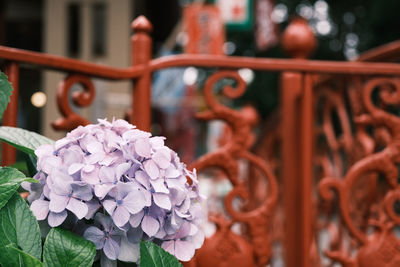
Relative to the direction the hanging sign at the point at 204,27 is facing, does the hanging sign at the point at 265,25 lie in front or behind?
behind

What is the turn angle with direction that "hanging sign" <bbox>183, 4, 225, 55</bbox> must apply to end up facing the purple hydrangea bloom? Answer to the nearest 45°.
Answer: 0° — it already faces it

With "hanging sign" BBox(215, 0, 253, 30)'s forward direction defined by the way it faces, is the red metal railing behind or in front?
in front

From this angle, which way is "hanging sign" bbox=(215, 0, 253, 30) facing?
toward the camera

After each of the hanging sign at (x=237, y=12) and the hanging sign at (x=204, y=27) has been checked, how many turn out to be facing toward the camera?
2

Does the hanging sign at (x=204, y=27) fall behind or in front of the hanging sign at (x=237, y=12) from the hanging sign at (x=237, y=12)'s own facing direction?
in front

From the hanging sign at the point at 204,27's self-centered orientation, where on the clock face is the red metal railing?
The red metal railing is roughly at 12 o'clock from the hanging sign.

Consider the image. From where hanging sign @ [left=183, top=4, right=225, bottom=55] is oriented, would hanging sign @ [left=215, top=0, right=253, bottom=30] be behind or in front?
behind

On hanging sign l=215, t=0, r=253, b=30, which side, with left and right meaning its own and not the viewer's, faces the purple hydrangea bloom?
front

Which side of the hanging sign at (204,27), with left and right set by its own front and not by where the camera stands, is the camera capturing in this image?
front
